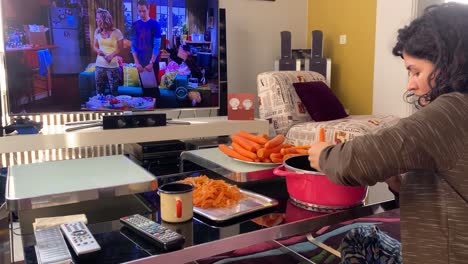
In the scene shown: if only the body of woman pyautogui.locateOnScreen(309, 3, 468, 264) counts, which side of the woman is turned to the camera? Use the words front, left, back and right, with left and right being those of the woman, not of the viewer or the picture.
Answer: left

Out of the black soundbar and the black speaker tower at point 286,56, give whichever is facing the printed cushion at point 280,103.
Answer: the black speaker tower

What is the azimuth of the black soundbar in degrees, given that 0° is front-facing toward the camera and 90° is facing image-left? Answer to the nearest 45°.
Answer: approximately 0°

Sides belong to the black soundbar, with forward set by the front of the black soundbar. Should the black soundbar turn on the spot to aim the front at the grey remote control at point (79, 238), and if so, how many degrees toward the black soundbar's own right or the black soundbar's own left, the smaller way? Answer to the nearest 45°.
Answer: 0° — it already faces it

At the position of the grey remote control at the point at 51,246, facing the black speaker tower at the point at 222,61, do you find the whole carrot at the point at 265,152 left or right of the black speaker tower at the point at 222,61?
right

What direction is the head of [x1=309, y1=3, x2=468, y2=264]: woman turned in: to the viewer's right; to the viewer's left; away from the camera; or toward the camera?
to the viewer's left
